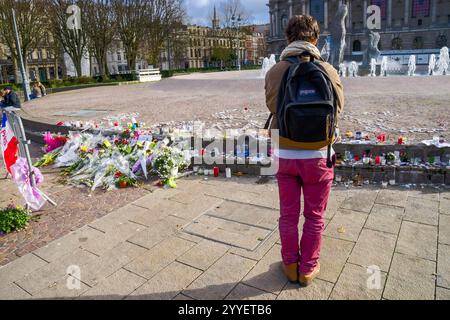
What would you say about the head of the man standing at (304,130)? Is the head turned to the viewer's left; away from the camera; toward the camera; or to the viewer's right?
away from the camera

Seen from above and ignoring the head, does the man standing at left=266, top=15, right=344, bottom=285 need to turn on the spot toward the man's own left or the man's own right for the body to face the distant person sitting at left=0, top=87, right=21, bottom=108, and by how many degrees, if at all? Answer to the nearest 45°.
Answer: approximately 45° to the man's own left

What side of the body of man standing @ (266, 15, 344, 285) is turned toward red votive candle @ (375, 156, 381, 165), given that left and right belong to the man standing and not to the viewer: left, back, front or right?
front

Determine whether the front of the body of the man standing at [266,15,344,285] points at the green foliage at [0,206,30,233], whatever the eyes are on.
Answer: no

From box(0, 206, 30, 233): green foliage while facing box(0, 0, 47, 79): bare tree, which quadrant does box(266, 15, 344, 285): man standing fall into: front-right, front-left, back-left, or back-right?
back-right

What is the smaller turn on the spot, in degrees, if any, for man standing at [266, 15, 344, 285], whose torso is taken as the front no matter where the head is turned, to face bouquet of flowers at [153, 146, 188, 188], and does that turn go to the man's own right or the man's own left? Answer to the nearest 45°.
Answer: approximately 45° to the man's own left

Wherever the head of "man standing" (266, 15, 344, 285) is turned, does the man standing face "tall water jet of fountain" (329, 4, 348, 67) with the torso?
yes

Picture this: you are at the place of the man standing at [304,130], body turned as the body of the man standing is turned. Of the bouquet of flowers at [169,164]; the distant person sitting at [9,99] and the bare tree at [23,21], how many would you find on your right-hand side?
0

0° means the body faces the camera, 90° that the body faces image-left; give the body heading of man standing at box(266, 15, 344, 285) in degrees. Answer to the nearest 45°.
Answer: approximately 180°

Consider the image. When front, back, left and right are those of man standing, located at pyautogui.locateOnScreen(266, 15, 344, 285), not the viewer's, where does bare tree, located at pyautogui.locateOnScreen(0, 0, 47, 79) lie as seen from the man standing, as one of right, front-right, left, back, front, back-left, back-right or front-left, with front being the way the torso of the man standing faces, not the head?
front-left

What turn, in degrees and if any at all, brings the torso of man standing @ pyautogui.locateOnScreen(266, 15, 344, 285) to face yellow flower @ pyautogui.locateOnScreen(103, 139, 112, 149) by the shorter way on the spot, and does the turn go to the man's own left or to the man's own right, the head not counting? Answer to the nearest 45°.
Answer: approximately 45° to the man's own left

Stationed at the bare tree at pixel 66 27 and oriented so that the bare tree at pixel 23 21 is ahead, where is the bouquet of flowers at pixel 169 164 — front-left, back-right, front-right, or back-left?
front-left

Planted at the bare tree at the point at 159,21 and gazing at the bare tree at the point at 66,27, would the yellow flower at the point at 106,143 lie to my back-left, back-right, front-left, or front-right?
front-left
